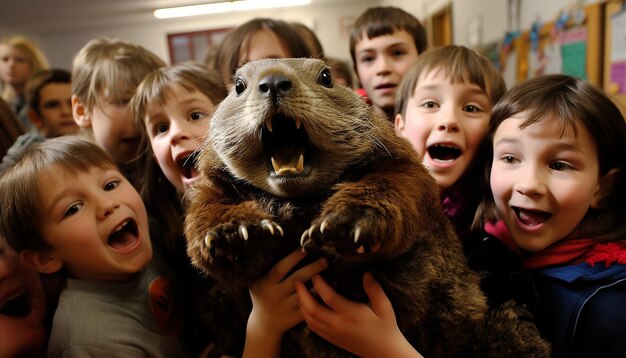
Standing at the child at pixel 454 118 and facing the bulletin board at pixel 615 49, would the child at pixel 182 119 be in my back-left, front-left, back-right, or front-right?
back-left

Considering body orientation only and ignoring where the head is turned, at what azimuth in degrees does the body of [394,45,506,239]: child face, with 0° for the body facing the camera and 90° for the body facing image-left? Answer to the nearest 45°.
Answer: approximately 0°

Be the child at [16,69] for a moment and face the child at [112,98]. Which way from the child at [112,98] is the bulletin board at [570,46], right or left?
left

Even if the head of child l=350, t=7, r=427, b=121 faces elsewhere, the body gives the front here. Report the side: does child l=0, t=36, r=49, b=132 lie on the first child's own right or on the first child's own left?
on the first child's own right

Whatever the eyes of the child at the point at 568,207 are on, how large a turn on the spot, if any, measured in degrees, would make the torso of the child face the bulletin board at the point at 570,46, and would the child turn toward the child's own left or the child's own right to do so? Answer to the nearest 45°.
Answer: approximately 135° to the child's own right

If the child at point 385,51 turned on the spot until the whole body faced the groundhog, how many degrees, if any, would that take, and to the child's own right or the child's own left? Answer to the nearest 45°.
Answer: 0° — they already face it

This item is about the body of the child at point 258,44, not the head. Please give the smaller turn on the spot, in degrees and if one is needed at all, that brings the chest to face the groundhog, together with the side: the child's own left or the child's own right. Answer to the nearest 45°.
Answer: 0° — they already face it

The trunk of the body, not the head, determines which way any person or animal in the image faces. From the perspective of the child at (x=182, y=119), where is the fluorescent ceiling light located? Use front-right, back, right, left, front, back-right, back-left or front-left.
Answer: back

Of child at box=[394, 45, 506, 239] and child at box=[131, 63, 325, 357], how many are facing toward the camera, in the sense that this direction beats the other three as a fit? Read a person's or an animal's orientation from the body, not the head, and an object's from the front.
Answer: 2

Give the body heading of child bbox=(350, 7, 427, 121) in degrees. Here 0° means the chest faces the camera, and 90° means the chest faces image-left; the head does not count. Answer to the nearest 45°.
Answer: approximately 0°
